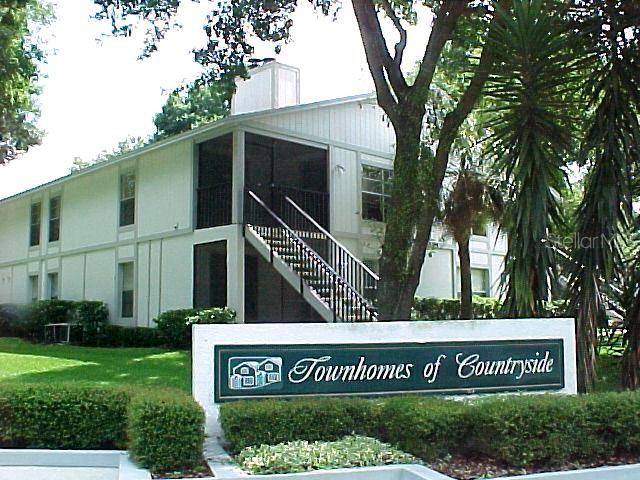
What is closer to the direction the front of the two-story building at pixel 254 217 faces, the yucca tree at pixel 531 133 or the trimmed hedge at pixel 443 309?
the yucca tree

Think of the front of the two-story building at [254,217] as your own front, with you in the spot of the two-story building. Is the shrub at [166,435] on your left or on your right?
on your right

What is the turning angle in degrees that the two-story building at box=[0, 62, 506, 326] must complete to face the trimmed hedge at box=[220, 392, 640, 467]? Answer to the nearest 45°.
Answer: approximately 45° to its right

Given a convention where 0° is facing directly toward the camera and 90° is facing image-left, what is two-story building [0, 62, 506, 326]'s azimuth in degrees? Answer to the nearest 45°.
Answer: approximately 315°

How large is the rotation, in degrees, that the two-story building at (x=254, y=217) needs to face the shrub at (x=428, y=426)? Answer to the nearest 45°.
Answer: approximately 45° to its right

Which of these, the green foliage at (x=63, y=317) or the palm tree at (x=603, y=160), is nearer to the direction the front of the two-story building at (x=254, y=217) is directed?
the palm tree

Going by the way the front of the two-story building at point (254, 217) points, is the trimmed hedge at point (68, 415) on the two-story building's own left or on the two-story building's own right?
on the two-story building's own right
